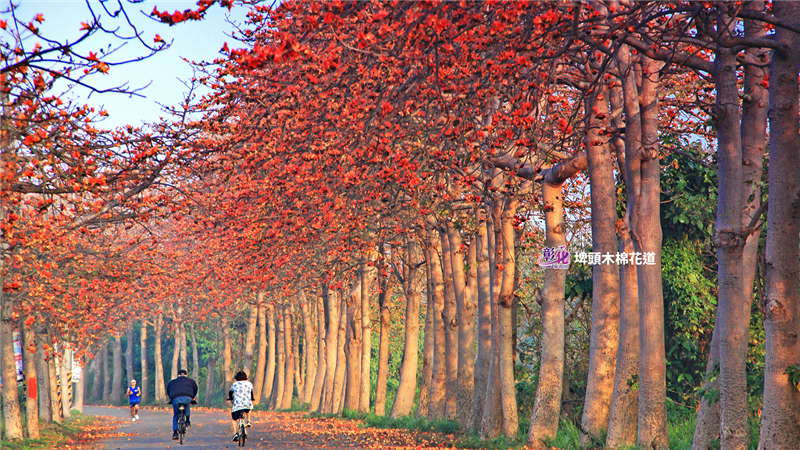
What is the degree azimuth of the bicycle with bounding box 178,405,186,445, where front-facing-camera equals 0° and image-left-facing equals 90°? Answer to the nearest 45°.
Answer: approximately 180°

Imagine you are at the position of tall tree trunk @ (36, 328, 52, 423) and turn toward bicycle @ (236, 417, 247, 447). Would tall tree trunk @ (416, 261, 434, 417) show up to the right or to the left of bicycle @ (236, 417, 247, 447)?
left

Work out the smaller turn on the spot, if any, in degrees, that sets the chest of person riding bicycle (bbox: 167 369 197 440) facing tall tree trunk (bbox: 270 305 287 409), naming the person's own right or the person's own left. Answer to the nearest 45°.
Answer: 0° — they already face it

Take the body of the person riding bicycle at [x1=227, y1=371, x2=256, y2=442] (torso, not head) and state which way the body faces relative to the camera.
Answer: away from the camera

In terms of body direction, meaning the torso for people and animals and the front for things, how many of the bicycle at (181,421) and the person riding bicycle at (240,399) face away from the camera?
2

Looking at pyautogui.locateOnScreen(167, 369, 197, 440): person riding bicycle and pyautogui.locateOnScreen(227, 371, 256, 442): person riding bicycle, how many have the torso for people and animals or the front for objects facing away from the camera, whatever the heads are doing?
2

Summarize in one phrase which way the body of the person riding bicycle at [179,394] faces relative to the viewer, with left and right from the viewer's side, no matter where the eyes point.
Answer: facing away from the viewer

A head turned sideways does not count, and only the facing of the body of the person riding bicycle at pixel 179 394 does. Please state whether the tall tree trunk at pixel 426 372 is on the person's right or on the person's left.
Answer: on the person's right
